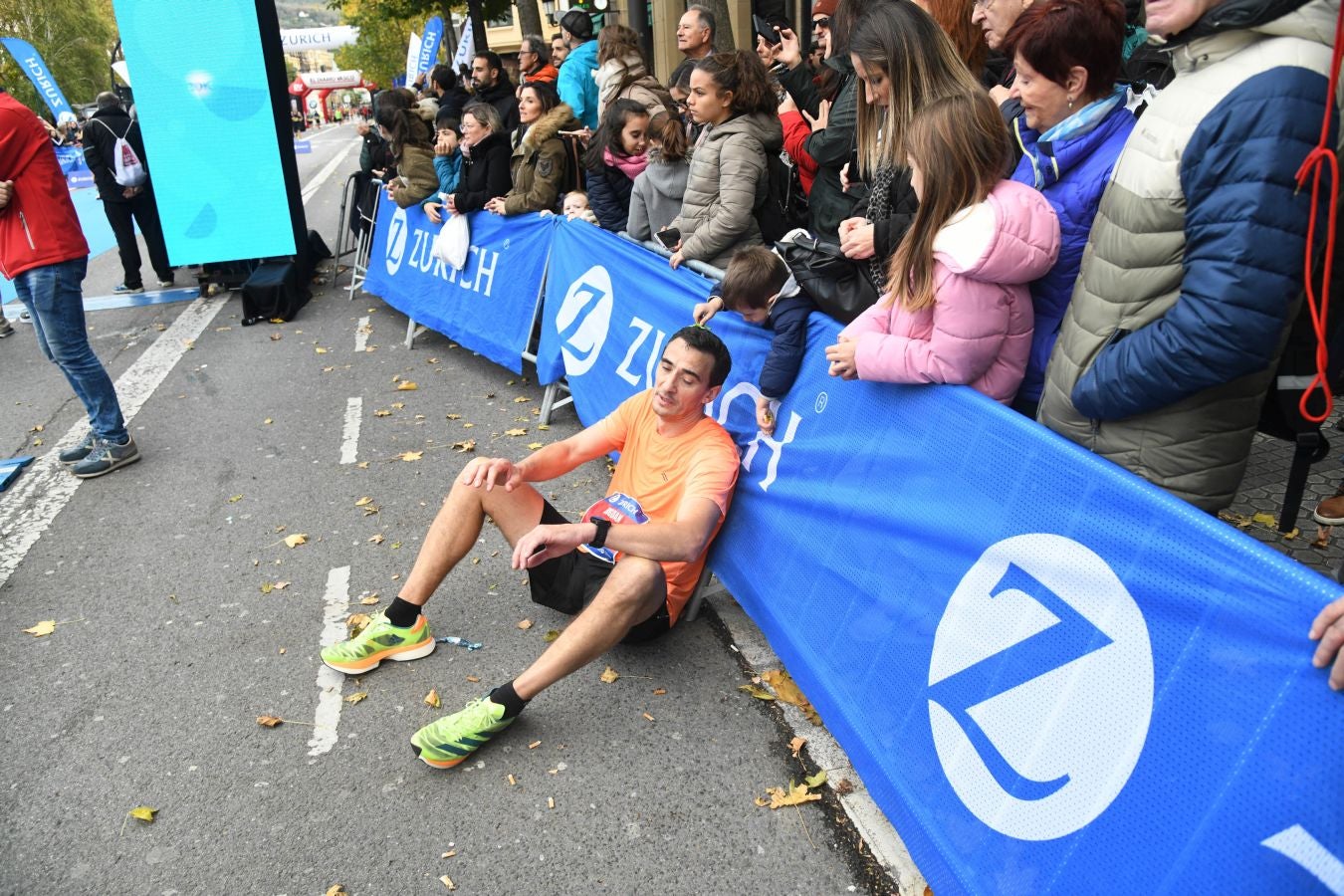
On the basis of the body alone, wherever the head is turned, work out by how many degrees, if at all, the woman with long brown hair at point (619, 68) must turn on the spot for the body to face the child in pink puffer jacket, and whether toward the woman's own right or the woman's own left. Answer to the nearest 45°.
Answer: approximately 90° to the woman's own left

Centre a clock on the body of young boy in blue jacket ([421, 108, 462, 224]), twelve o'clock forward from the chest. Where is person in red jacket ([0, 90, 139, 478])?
The person in red jacket is roughly at 12 o'clock from the young boy in blue jacket.

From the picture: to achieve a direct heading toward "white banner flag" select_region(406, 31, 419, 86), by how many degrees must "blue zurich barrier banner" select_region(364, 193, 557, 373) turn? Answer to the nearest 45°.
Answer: approximately 135° to its right

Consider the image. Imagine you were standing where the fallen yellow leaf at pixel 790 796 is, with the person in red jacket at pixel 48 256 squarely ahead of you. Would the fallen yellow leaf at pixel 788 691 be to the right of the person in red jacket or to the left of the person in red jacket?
right

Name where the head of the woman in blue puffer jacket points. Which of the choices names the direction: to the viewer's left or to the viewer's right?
to the viewer's left

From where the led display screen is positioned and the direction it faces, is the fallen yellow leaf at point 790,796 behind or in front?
in front

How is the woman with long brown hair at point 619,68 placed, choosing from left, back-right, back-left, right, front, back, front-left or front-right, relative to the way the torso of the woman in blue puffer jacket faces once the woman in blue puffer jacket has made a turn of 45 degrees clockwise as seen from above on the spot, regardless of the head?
front

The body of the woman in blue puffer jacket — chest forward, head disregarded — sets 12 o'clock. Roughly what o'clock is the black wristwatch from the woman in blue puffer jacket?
The black wristwatch is roughly at 11 o'clock from the woman in blue puffer jacket.

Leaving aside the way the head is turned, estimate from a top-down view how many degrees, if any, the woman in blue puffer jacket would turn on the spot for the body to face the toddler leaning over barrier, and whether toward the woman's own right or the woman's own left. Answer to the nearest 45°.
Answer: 0° — they already face them

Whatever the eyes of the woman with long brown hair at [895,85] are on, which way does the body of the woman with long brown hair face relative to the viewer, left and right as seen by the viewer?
facing to the left of the viewer

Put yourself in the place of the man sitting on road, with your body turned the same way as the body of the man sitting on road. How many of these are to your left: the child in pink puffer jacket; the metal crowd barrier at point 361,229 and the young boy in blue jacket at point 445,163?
1

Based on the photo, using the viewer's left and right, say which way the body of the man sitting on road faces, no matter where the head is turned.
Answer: facing the viewer and to the left of the viewer

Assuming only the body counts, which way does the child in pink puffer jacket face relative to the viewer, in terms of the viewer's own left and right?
facing to the left of the viewer

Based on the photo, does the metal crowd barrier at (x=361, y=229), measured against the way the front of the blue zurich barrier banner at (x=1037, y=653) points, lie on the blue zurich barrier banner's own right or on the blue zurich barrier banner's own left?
on the blue zurich barrier banner's own right

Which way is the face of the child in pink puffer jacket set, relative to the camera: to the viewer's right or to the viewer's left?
to the viewer's left

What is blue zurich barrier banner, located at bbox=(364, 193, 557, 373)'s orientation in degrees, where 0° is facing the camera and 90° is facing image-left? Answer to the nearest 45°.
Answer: approximately 45°

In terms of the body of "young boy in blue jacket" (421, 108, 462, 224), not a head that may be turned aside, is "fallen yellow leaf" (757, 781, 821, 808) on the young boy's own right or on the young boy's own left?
on the young boy's own left
